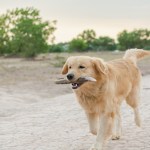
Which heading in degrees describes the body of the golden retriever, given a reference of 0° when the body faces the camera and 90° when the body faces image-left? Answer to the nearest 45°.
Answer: approximately 45°
